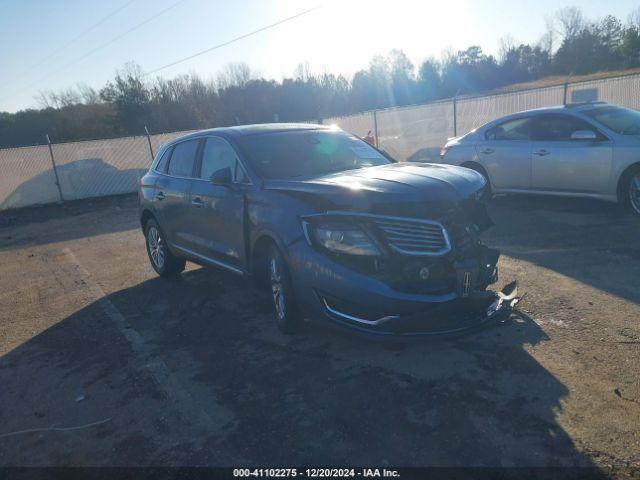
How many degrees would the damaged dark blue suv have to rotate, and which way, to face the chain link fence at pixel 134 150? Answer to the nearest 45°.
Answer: approximately 180°

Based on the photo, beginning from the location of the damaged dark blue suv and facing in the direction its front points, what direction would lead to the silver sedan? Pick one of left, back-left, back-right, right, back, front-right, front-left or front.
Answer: left

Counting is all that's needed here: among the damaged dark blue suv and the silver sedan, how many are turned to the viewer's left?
0

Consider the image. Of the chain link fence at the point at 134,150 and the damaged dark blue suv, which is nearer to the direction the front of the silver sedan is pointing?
the damaged dark blue suv

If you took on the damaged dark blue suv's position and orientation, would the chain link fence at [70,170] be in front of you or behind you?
behind

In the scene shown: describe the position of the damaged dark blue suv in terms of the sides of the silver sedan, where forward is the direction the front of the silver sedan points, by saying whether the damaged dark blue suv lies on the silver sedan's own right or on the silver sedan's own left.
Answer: on the silver sedan's own right

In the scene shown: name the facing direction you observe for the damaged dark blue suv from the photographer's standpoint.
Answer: facing the viewer and to the right of the viewer
